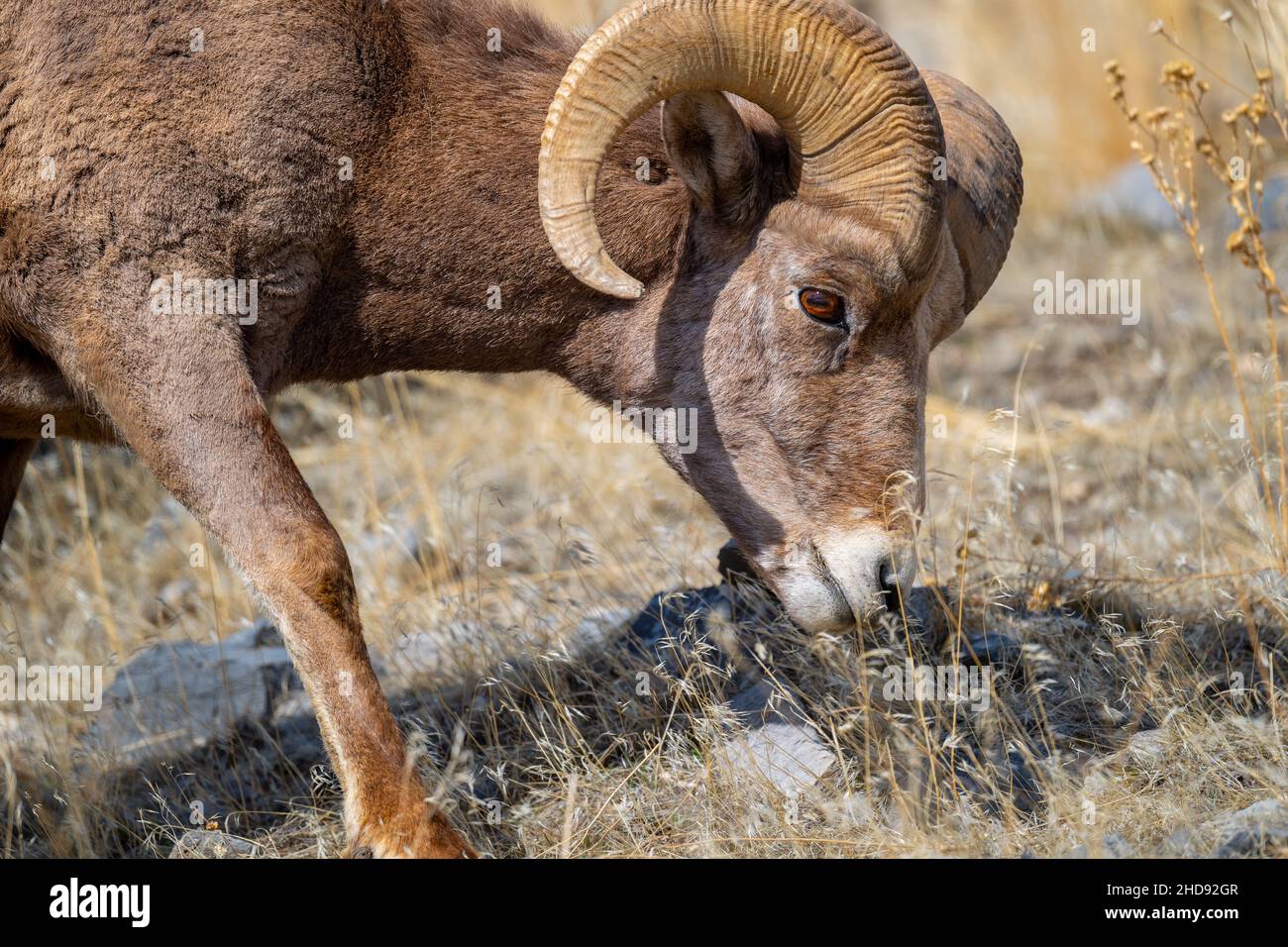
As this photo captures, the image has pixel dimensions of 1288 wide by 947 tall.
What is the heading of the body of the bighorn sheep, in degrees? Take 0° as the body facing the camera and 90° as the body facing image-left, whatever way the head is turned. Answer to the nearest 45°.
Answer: approximately 270°

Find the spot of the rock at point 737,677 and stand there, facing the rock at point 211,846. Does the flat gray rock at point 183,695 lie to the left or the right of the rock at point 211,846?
right

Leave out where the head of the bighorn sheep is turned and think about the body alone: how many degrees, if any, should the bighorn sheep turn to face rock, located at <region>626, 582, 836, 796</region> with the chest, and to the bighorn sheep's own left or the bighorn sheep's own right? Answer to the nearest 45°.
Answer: approximately 45° to the bighorn sheep's own left

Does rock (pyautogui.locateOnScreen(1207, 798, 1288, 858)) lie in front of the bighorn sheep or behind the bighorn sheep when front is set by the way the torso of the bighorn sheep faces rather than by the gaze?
in front
